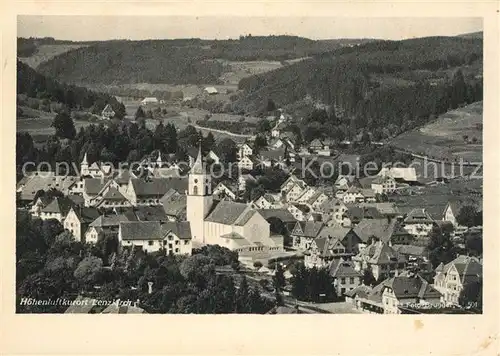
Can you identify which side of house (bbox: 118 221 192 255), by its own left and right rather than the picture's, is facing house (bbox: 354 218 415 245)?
left

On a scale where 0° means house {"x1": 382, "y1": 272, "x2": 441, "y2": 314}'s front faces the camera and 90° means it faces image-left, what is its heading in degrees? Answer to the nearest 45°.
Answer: approximately 45°

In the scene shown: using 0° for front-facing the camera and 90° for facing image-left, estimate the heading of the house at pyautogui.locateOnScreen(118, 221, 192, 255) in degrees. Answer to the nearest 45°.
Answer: approximately 0°

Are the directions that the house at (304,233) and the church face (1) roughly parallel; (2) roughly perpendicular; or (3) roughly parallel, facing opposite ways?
roughly perpendicular

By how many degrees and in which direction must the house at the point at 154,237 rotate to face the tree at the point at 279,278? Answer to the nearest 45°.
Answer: approximately 90° to its left
